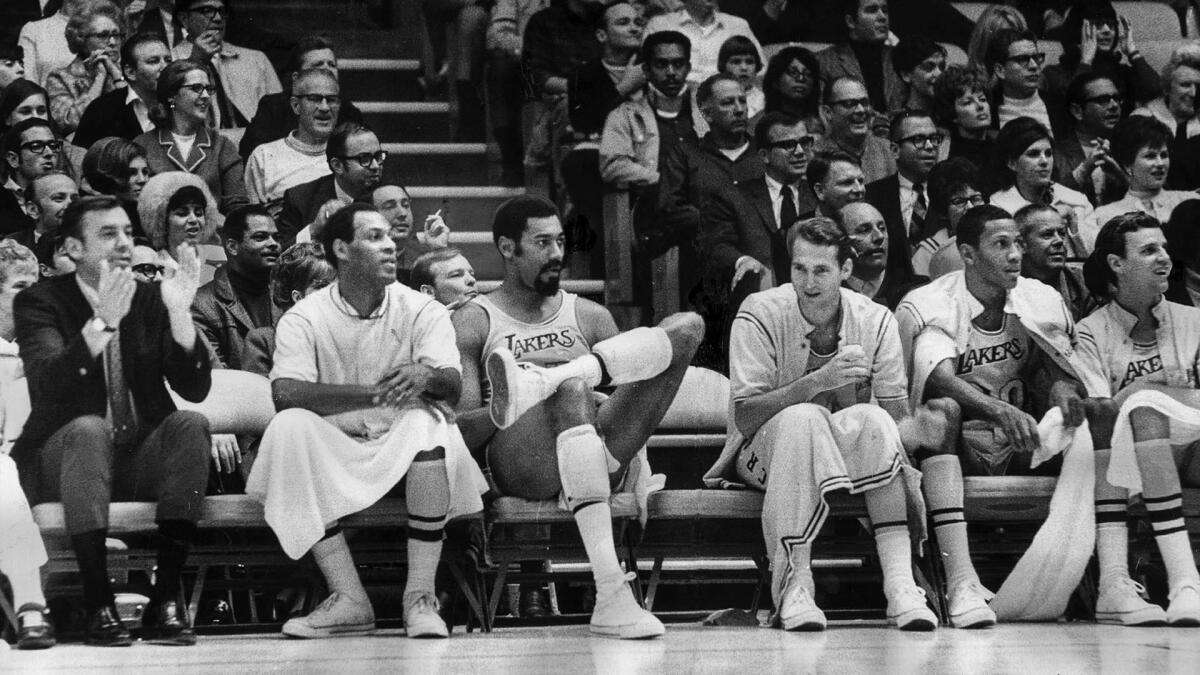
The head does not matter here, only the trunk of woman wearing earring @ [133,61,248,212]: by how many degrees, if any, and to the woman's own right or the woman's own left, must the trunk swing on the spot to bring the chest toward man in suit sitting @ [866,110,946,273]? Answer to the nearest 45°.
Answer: approximately 45° to the woman's own left

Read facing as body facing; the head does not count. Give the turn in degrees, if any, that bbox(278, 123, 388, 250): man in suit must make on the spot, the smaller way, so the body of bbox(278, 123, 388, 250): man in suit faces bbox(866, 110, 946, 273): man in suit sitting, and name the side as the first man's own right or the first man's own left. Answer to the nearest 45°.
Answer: approximately 45° to the first man's own left

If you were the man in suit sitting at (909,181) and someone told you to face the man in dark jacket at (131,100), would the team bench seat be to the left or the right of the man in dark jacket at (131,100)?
left

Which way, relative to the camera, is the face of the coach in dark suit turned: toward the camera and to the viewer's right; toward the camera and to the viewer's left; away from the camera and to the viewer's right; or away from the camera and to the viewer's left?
toward the camera and to the viewer's right

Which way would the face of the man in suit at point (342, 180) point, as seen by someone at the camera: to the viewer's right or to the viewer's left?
to the viewer's right

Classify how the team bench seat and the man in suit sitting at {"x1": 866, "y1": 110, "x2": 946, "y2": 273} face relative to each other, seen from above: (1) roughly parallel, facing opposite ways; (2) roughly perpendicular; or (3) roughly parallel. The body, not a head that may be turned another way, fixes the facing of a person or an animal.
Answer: roughly parallel

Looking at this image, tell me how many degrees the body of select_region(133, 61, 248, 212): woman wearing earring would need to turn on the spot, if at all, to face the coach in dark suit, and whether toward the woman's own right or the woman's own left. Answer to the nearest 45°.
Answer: approximately 45° to the woman's own right

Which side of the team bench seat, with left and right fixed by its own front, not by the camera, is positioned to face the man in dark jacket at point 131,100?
back

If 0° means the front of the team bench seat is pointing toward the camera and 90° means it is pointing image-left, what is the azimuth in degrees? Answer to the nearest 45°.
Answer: approximately 0°

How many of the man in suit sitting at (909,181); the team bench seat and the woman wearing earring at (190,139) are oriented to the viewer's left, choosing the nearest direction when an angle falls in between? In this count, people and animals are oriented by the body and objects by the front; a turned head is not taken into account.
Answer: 0

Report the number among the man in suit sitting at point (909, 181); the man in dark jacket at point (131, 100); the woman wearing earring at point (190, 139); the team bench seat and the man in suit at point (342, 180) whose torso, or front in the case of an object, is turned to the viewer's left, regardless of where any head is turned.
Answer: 0

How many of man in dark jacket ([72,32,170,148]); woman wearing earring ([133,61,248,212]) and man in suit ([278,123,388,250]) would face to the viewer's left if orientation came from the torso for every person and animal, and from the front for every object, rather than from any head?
0

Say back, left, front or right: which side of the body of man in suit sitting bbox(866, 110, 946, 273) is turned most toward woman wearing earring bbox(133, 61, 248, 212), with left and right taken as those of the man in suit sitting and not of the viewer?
right

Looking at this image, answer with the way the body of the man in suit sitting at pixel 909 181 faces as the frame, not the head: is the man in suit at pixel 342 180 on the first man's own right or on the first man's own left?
on the first man's own right

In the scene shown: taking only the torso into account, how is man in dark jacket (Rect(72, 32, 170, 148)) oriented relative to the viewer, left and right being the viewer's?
facing the viewer and to the right of the viewer

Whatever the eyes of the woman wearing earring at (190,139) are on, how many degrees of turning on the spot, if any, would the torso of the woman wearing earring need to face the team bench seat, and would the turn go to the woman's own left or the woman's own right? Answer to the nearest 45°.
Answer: approximately 45° to the woman's own right
